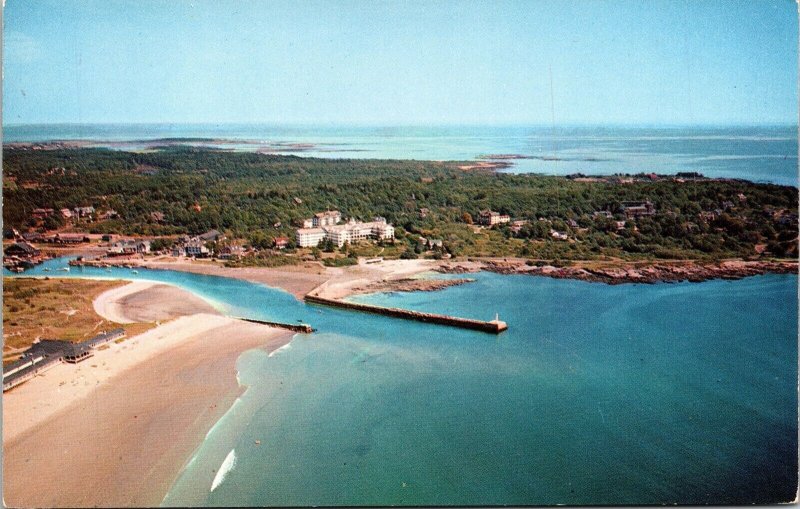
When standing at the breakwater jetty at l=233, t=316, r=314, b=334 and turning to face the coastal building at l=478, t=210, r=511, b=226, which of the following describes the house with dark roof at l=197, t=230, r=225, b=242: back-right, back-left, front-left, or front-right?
front-left

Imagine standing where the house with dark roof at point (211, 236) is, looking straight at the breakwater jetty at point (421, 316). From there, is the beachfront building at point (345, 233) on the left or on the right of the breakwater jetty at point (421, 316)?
left

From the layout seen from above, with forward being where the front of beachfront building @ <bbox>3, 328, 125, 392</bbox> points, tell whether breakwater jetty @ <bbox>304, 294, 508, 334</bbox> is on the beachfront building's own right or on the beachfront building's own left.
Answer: on the beachfront building's own left

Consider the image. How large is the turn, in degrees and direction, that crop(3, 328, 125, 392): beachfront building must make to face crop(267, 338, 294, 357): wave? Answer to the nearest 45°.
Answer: approximately 45° to its left

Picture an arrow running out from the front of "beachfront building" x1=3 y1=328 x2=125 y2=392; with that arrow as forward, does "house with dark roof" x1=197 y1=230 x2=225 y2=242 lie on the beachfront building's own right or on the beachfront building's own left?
on the beachfront building's own left

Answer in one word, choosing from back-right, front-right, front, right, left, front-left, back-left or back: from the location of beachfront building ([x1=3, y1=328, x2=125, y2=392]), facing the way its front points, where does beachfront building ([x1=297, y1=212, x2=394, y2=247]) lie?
left

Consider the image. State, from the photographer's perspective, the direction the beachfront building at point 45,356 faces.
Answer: facing the viewer and to the right of the viewer

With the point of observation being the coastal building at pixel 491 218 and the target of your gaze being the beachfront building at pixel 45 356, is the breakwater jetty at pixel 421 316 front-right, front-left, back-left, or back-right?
front-left
